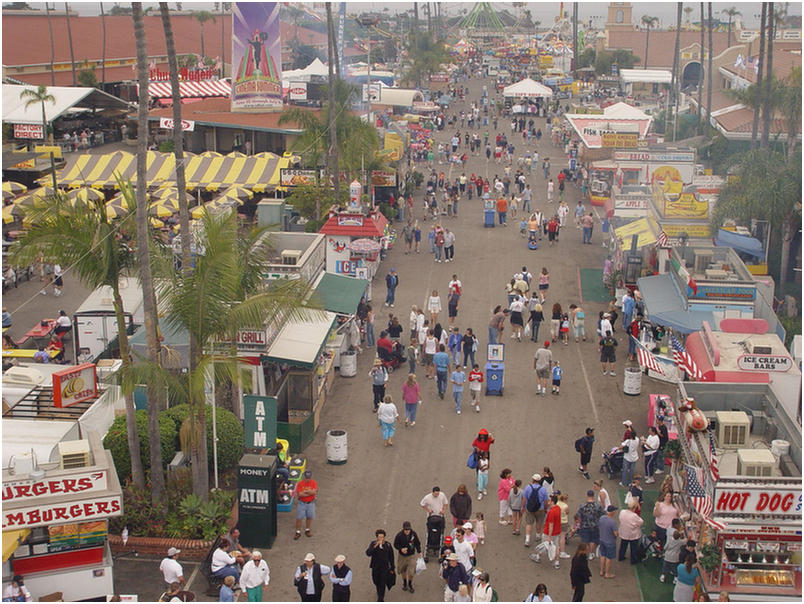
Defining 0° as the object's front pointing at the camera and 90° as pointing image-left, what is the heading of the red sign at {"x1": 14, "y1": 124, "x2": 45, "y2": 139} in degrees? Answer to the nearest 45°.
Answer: approximately 0°

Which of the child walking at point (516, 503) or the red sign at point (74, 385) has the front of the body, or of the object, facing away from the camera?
the child walking

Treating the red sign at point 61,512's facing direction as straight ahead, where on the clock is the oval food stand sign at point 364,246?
The oval food stand sign is roughly at 7 o'clock from the red sign.

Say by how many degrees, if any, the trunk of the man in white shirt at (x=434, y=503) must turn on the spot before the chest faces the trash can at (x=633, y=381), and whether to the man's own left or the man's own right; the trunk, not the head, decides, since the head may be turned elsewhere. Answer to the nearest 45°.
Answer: approximately 135° to the man's own left

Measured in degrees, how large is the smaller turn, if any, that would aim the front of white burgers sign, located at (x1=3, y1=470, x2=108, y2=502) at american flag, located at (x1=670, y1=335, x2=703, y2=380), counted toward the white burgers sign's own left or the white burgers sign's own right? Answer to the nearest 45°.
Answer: approximately 90° to the white burgers sign's own left

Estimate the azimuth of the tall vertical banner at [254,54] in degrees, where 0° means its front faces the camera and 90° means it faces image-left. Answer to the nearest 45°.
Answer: approximately 0°

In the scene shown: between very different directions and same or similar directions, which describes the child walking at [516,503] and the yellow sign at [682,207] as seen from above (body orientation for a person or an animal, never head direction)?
very different directions

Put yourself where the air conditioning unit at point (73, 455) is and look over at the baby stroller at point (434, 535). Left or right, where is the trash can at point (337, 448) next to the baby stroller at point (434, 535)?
left
